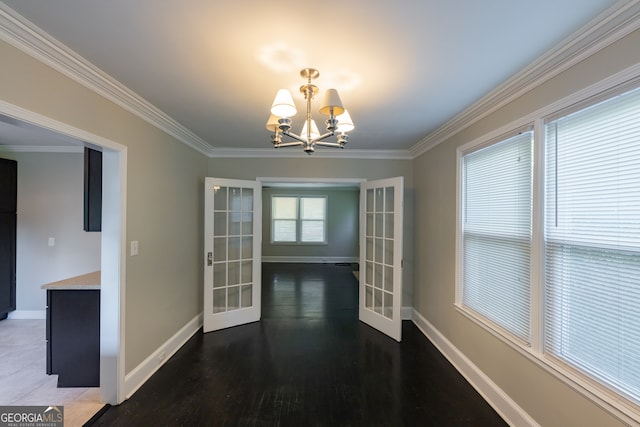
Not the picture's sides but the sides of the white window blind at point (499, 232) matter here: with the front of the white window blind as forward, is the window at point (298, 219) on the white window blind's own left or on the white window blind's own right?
on the white window blind's own right

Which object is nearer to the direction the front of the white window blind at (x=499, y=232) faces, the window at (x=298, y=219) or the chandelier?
the chandelier

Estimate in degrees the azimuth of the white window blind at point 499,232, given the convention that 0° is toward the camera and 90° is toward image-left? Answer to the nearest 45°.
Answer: approximately 45°

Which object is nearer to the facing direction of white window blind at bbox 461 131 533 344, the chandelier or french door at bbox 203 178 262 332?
the chandelier

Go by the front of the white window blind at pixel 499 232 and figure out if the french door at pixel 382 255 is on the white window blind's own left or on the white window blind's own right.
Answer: on the white window blind's own right
